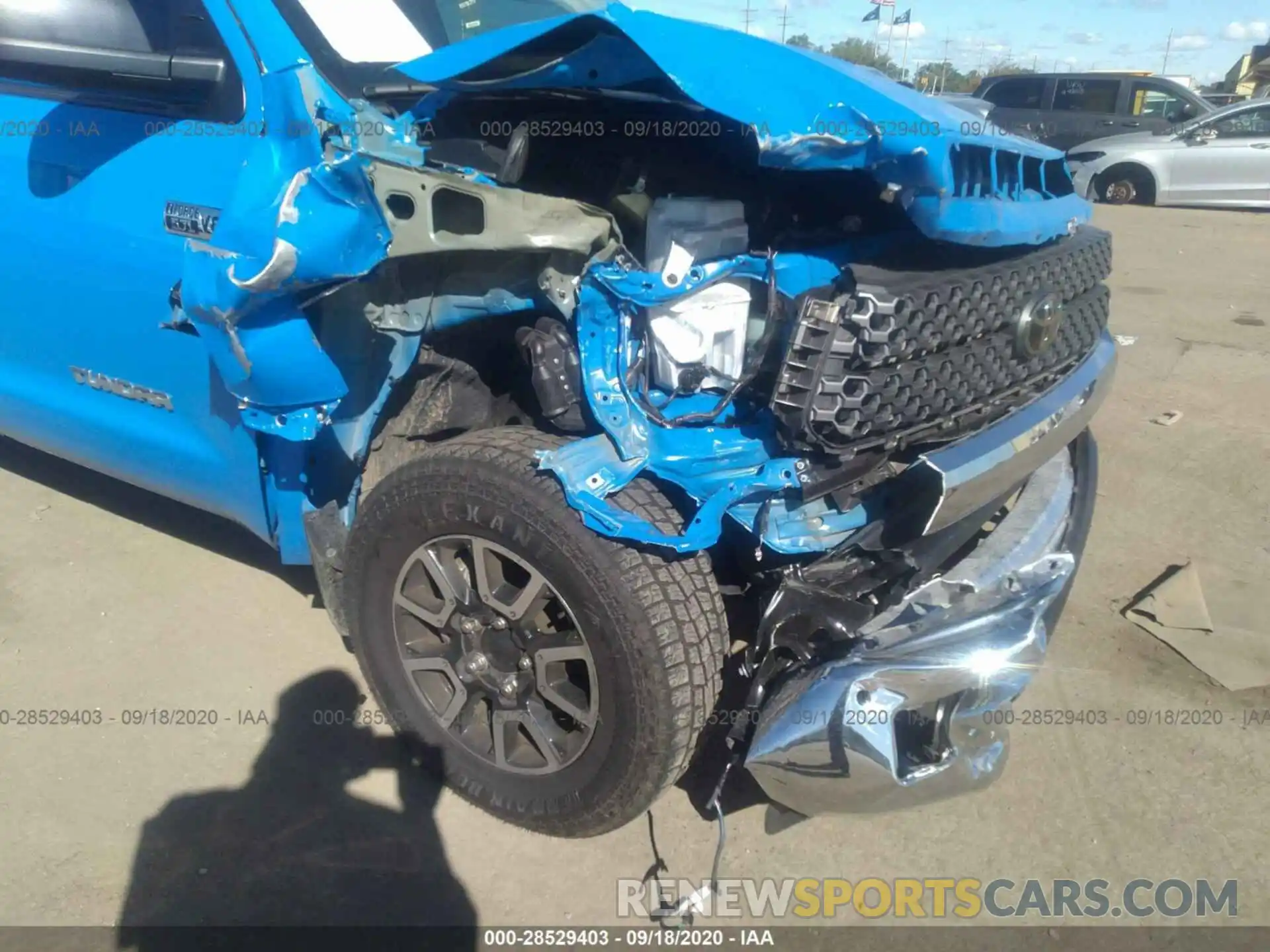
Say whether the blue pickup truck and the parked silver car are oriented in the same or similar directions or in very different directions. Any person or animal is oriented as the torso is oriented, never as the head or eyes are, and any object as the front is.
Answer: very different directions

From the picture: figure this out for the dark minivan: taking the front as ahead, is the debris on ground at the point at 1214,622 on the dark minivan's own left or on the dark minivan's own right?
on the dark minivan's own right

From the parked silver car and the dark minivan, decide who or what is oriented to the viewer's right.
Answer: the dark minivan

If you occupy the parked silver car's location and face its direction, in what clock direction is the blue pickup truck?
The blue pickup truck is roughly at 9 o'clock from the parked silver car.

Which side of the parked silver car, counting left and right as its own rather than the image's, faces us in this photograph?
left

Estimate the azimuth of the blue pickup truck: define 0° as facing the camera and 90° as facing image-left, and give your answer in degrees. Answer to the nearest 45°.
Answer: approximately 315°

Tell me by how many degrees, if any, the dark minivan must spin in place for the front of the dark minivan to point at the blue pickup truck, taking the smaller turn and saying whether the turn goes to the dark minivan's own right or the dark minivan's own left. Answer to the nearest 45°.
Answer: approximately 90° to the dark minivan's own right

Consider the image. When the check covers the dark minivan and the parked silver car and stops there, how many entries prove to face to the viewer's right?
1

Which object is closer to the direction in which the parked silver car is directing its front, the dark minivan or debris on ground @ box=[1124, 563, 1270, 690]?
the dark minivan

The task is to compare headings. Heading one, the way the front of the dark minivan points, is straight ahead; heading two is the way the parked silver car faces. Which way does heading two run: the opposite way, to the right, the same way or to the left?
the opposite way

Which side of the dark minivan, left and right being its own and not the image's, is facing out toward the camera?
right
